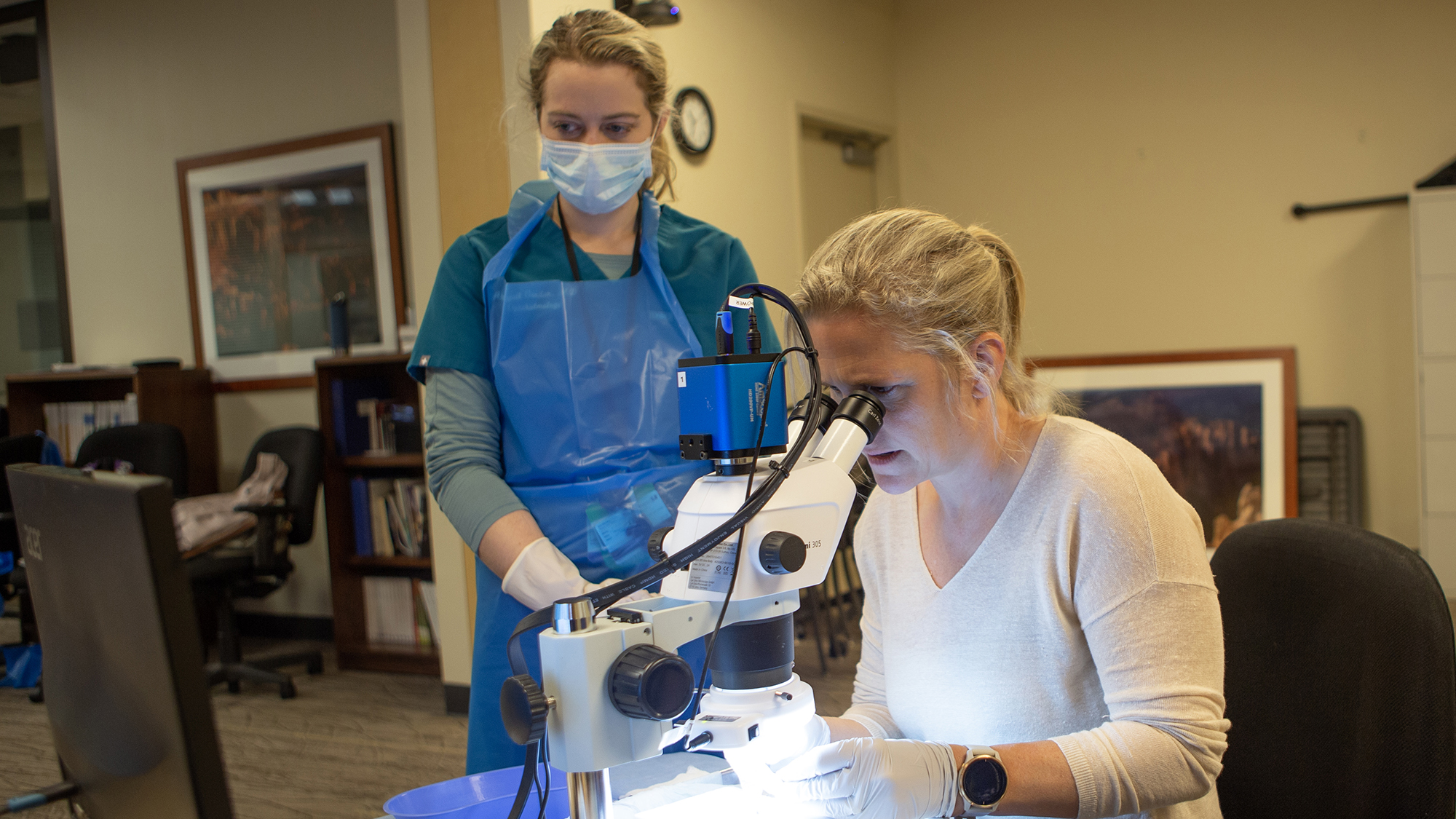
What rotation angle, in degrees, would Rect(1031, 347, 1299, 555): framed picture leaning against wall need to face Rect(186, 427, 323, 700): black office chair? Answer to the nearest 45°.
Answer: approximately 45° to its right

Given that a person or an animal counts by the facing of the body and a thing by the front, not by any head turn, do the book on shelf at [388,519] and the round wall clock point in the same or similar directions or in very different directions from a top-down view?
same or similar directions

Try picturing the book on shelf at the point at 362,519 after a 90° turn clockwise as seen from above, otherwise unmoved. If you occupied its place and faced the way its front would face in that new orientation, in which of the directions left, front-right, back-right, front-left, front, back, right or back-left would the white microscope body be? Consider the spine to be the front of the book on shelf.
left

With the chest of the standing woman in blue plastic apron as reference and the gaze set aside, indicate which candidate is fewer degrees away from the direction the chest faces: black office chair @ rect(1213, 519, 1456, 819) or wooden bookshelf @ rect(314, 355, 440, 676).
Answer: the black office chair

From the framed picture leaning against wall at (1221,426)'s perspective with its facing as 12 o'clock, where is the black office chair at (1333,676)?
The black office chair is roughly at 12 o'clock from the framed picture leaning against wall.

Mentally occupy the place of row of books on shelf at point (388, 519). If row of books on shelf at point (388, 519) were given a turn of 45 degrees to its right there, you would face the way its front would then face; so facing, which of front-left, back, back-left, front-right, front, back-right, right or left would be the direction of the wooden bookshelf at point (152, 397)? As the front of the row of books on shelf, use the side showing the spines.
right

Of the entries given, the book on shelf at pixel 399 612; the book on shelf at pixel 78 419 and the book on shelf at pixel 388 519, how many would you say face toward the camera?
3

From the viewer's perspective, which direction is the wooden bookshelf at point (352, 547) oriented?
toward the camera

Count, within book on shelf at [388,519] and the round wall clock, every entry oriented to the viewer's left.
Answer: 0

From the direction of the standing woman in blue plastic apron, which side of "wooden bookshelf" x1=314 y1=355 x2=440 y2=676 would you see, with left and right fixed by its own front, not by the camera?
front

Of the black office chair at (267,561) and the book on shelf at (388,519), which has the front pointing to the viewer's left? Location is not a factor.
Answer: the black office chair

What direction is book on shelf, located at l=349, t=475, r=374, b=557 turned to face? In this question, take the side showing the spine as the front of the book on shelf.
toward the camera

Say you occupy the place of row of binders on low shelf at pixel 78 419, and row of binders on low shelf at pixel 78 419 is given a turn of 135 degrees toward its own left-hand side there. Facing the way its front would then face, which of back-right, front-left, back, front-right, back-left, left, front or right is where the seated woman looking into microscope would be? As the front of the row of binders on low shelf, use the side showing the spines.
back-right

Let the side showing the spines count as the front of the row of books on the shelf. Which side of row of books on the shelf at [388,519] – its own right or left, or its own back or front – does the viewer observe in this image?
front

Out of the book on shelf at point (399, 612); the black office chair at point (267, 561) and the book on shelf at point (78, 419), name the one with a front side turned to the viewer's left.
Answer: the black office chair

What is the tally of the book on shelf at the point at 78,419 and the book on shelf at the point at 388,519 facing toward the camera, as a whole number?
2

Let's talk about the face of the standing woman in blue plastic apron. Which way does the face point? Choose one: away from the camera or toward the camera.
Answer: toward the camera

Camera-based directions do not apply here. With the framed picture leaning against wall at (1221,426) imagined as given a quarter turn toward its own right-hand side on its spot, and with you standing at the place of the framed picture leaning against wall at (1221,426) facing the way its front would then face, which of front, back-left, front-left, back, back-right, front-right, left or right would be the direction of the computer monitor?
left

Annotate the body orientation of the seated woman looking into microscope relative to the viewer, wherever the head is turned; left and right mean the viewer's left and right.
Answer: facing the viewer and to the left of the viewer

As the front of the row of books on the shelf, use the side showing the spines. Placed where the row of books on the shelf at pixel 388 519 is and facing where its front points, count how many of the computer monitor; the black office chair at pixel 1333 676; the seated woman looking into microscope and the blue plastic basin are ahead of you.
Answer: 4

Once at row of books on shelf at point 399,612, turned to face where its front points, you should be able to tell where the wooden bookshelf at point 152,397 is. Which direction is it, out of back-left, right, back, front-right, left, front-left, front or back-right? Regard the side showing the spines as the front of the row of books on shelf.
back-right
